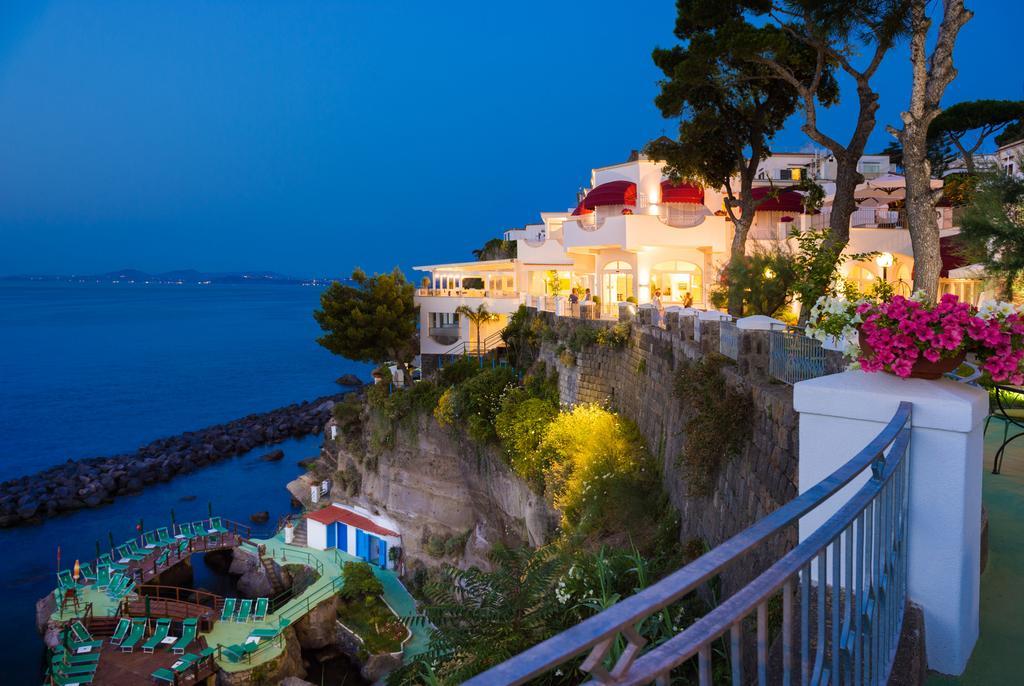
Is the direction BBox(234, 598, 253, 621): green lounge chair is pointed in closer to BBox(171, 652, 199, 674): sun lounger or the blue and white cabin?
the sun lounger

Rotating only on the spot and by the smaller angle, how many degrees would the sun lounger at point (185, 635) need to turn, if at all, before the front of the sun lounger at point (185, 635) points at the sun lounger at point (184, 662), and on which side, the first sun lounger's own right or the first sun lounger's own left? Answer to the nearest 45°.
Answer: approximately 45° to the first sun lounger's own left

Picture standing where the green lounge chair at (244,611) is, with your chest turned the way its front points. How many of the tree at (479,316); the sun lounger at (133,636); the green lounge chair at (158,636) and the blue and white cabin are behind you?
2

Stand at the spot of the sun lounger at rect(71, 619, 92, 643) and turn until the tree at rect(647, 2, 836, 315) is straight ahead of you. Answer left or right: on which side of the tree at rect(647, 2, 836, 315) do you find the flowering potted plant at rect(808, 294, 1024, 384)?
right

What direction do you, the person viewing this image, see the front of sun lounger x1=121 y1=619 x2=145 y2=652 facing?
facing the viewer and to the left of the viewer

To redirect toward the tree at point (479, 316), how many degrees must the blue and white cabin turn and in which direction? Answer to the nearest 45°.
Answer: approximately 180°

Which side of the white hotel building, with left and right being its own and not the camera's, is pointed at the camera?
front

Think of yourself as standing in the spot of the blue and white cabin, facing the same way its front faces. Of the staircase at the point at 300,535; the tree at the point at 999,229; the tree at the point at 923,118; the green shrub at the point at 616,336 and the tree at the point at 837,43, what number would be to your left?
4

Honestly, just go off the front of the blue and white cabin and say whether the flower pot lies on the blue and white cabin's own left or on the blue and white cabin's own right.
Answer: on the blue and white cabin's own left
